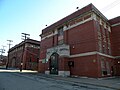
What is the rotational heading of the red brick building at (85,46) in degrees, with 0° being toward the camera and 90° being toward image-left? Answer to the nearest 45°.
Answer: approximately 45°
